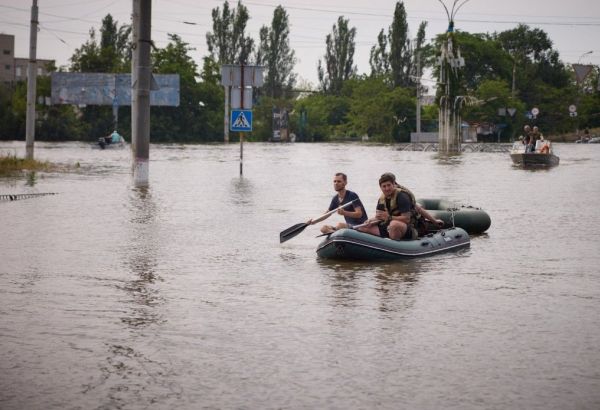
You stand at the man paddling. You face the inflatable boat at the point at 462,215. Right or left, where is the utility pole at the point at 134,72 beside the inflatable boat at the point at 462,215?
left

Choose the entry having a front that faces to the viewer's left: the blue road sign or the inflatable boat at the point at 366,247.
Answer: the inflatable boat

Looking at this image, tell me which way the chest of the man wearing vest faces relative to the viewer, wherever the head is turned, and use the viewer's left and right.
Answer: facing the viewer and to the left of the viewer

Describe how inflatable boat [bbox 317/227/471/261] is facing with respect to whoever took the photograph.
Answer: facing to the left of the viewer

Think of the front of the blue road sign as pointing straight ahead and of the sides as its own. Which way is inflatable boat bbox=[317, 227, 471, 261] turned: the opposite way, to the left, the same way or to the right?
to the right

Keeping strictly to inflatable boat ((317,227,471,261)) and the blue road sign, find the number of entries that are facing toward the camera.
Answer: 1

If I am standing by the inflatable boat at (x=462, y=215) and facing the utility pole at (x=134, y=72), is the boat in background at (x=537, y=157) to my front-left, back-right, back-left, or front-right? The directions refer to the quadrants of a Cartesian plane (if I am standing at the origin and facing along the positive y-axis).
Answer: front-right

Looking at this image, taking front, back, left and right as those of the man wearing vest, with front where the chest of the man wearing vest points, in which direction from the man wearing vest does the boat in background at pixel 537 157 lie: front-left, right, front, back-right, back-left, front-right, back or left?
back-right

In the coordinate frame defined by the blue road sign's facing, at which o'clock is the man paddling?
The man paddling is roughly at 12 o'clock from the blue road sign.

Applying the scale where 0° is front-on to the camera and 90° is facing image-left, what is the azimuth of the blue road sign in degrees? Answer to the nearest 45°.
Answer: approximately 0°
